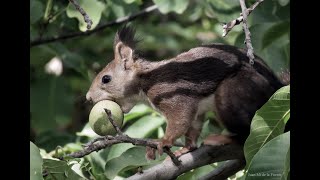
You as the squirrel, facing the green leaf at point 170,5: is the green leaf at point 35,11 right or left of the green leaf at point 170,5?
left

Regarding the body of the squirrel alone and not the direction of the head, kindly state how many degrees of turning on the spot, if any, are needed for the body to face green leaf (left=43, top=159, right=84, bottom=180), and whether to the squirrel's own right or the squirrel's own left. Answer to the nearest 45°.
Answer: approximately 45° to the squirrel's own left

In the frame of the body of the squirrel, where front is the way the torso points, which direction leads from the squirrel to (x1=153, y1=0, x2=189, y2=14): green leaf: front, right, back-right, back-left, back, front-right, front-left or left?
right

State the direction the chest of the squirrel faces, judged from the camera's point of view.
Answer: to the viewer's left

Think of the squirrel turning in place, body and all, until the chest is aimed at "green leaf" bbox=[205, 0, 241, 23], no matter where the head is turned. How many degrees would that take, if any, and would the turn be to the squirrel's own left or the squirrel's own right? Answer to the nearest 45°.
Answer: approximately 90° to the squirrel's own right

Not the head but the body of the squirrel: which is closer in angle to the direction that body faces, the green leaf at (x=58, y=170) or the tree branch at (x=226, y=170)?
the green leaf

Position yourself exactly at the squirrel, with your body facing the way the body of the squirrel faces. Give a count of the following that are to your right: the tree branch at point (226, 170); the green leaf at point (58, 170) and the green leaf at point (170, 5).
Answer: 1

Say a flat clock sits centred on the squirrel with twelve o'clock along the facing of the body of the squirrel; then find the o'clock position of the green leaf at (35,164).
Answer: The green leaf is roughly at 10 o'clock from the squirrel.

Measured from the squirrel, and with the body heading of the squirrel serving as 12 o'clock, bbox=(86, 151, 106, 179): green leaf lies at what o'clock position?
The green leaf is roughly at 11 o'clock from the squirrel.
